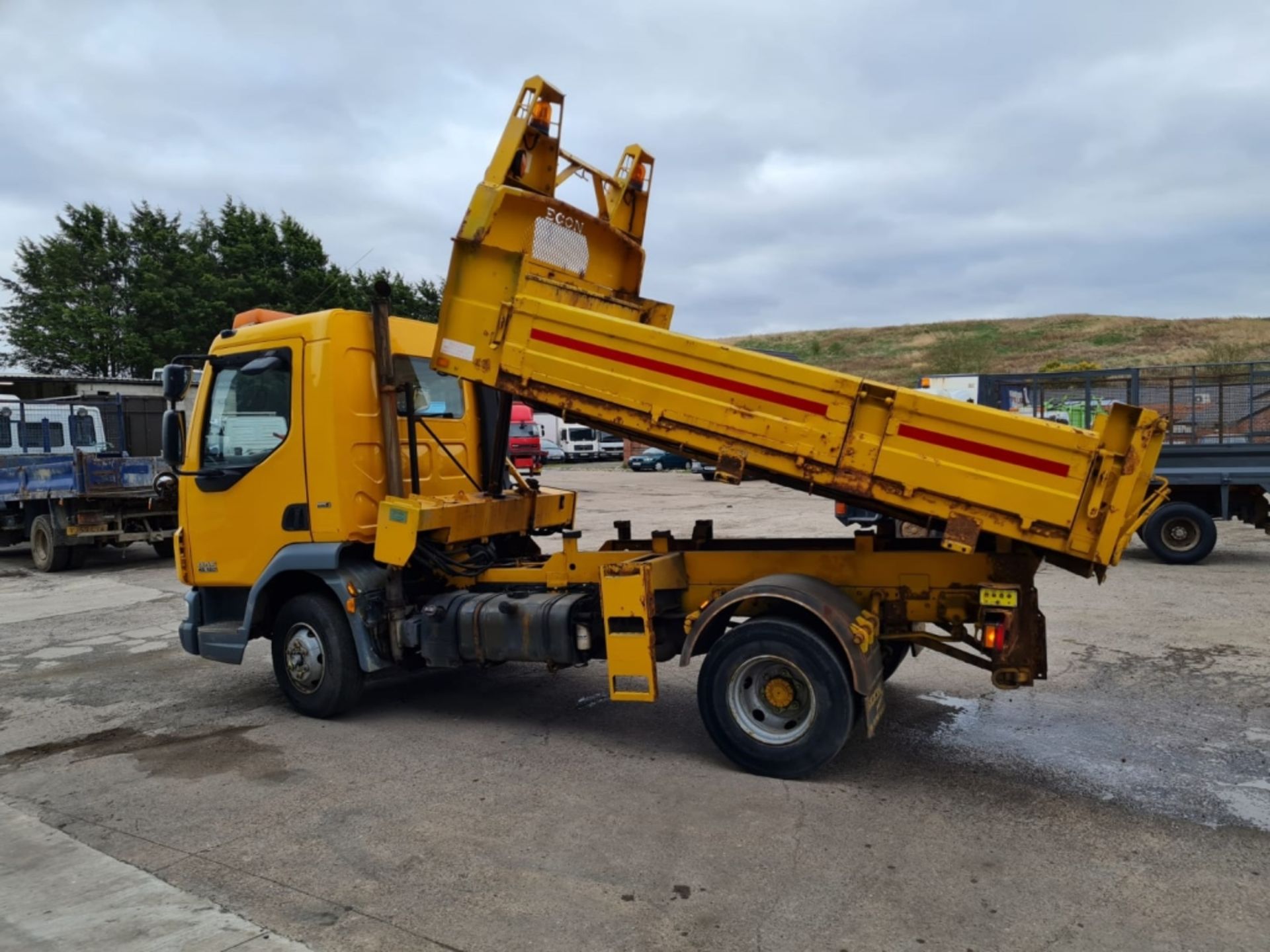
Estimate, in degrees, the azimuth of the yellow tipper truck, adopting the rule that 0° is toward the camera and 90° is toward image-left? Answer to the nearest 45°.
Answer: approximately 135°

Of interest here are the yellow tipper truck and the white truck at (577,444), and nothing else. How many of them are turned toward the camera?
1

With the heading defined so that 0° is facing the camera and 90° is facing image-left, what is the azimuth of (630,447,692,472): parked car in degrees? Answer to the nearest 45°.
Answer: approximately 45°

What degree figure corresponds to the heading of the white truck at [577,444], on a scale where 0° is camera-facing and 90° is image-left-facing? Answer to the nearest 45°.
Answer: approximately 0°

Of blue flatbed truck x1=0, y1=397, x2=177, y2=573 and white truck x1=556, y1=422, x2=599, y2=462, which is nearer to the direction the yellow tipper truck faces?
the blue flatbed truck

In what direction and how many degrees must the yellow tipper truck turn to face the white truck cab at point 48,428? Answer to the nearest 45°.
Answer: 0° — it already faces it

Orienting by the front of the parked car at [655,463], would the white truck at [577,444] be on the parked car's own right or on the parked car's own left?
on the parked car's own right

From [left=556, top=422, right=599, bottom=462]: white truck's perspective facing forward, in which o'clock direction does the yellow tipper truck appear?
The yellow tipper truck is roughly at 12 o'clock from the white truck.

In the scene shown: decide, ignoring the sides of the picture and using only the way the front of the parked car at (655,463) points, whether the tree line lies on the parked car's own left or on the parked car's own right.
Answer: on the parked car's own right
